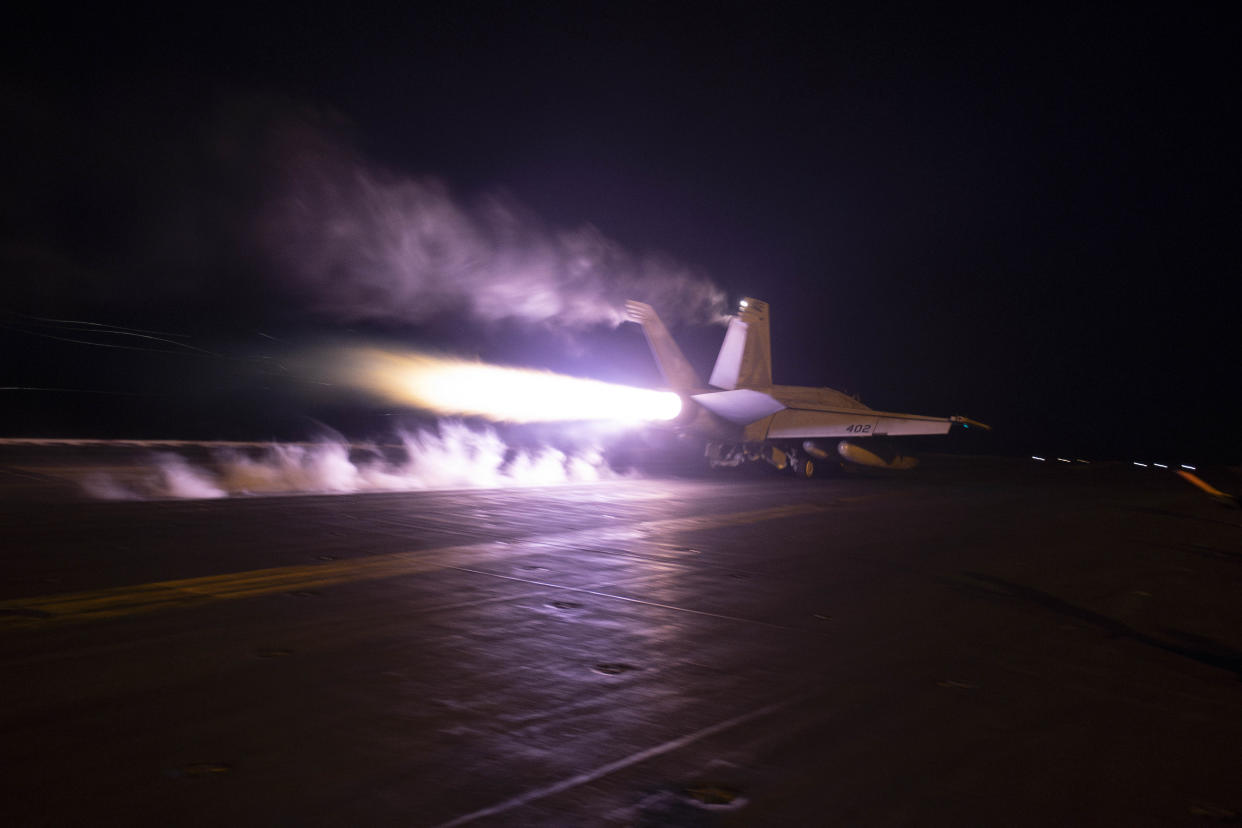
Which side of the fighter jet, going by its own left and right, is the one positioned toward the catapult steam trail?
back

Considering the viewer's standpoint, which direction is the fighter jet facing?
facing away from the viewer and to the right of the viewer
